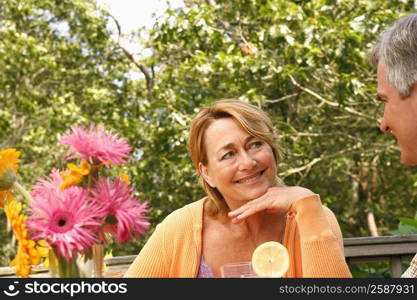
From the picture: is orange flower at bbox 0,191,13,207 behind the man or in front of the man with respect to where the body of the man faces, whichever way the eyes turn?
in front

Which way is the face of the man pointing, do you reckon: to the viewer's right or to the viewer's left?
to the viewer's left

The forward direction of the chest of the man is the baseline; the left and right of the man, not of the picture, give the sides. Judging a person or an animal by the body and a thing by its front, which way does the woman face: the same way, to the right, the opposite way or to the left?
to the left

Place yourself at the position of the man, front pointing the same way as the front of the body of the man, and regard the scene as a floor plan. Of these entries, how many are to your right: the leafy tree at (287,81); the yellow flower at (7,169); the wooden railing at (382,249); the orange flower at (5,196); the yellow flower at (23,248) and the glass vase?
2

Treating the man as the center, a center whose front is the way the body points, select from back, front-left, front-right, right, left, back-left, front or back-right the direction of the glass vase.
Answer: front-left

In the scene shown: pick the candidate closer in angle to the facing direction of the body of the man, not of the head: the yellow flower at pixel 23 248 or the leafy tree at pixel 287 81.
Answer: the yellow flower

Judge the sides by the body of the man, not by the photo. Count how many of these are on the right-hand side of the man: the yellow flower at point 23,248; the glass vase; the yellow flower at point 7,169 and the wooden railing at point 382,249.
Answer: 1

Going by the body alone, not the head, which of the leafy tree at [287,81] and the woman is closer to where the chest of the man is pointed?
the woman

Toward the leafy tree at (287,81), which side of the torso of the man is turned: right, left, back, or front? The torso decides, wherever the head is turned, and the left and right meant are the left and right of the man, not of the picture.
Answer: right

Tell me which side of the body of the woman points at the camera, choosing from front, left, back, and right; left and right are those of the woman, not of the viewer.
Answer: front

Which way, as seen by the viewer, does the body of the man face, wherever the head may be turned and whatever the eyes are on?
to the viewer's left

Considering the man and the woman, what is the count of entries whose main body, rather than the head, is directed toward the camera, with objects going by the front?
1

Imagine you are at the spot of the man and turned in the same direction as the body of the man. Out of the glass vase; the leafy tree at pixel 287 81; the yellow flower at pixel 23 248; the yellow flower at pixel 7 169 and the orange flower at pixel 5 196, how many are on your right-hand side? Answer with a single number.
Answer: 1

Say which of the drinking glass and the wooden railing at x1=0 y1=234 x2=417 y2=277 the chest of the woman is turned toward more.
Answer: the drinking glass
